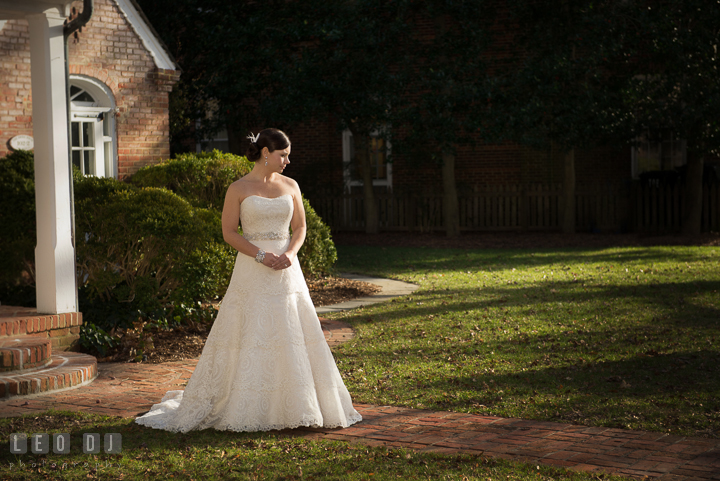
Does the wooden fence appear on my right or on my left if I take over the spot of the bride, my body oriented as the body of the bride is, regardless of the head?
on my left

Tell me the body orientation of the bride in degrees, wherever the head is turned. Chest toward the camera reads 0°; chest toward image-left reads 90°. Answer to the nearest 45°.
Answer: approximately 315°

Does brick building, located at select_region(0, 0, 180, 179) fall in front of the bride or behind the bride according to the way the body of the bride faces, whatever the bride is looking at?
behind

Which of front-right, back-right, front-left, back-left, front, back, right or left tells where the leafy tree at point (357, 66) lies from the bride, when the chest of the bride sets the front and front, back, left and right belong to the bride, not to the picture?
back-left

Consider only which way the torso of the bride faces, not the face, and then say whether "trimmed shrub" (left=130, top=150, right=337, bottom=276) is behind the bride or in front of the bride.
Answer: behind

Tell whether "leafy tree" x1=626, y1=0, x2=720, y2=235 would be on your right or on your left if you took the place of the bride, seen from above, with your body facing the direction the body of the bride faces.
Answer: on your left

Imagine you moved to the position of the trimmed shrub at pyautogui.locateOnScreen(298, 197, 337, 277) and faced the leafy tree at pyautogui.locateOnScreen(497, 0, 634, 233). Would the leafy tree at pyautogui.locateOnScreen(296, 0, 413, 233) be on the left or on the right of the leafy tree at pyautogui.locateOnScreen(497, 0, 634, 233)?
left

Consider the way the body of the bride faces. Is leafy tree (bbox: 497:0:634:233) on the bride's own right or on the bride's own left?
on the bride's own left

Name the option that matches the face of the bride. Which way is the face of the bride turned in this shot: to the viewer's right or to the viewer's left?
to the viewer's right

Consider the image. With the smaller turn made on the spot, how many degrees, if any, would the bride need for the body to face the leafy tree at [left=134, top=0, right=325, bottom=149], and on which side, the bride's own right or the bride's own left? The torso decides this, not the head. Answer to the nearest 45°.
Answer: approximately 135° to the bride's own left

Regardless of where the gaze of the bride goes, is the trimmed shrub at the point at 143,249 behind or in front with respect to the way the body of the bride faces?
behind

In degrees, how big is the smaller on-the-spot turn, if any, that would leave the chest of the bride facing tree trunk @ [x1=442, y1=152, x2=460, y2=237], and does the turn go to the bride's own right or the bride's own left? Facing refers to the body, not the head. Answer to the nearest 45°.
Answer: approximately 135° to the bride's own left

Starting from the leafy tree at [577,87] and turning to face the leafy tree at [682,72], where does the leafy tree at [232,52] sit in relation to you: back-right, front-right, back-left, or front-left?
back-right
